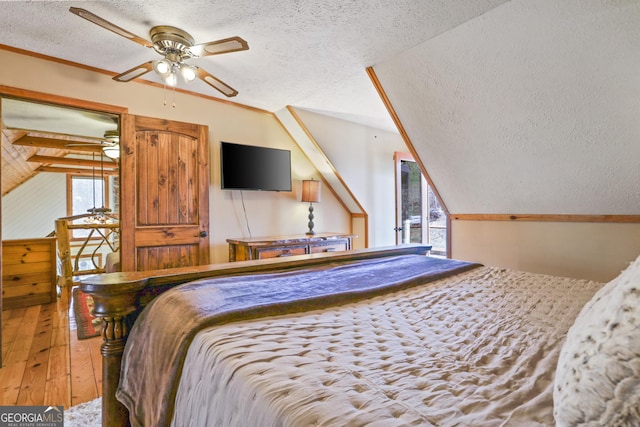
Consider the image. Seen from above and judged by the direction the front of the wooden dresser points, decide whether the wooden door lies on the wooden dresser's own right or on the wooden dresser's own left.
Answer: on the wooden dresser's own right

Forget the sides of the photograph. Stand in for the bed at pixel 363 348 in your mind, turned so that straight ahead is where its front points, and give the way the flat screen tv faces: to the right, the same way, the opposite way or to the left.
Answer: the opposite way

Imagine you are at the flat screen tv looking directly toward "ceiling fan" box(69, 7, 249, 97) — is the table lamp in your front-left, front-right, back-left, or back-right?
back-left

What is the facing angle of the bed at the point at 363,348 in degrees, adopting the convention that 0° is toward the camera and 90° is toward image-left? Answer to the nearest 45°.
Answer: approximately 135°

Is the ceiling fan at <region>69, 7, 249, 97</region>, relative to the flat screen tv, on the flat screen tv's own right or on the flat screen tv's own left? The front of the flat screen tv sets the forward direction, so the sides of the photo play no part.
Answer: on the flat screen tv's own right

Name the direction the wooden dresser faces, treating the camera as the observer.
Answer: facing the viewer and to the right of the viewer

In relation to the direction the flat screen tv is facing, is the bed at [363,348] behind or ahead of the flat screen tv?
ahead

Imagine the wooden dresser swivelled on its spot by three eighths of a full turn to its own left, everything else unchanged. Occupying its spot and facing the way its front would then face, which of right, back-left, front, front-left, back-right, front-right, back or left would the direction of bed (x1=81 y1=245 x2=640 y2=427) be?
back

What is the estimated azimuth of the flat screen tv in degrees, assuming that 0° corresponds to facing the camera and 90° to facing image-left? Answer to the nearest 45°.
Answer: approximately 315°

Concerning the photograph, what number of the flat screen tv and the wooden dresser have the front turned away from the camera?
0

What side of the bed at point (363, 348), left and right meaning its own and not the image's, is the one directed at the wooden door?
front
